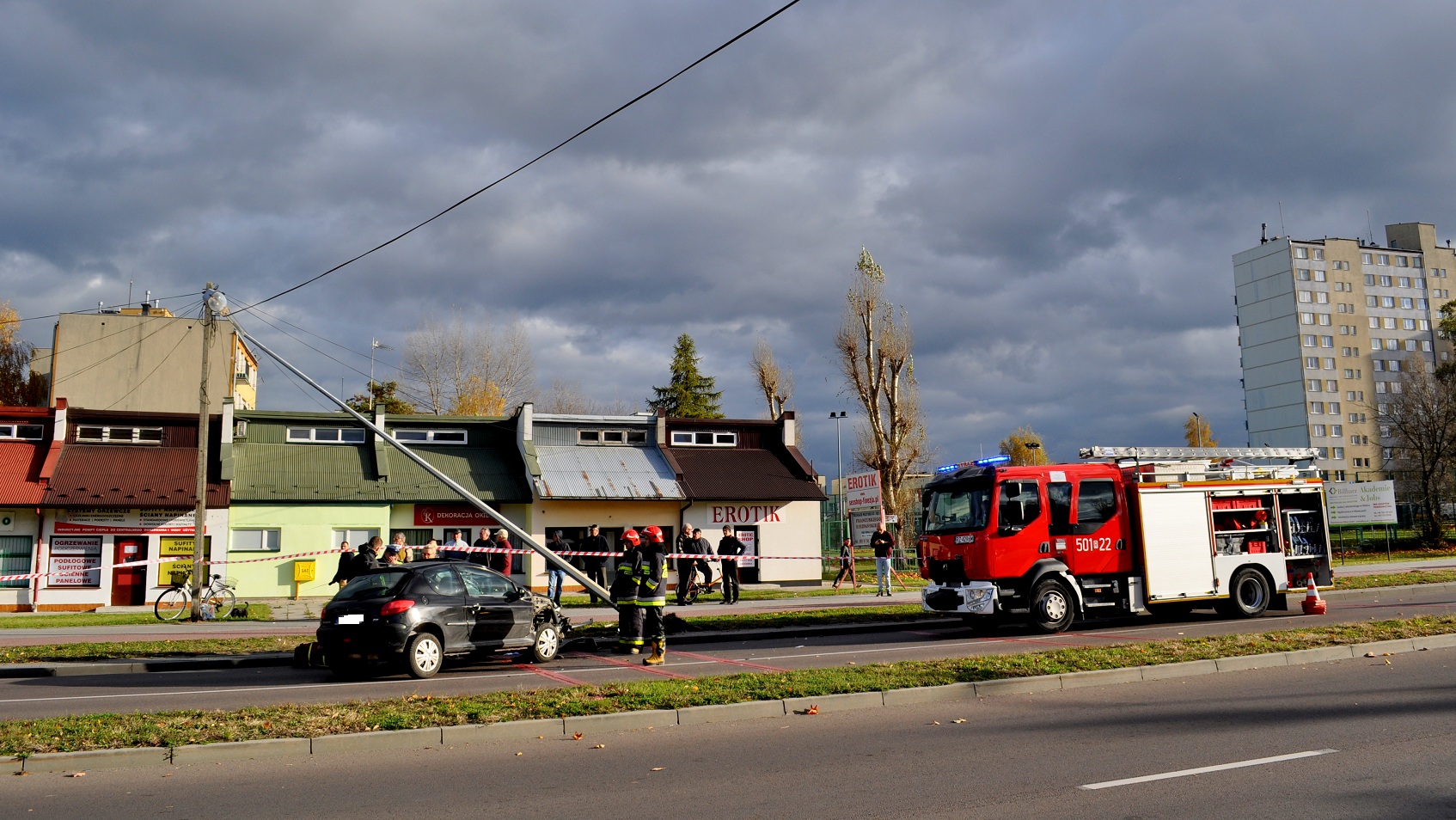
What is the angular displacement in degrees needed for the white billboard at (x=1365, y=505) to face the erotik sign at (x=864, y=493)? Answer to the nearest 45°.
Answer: approximately 45° to its right

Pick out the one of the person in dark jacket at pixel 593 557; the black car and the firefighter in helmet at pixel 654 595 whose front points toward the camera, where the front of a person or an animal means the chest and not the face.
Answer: the person in dark jacket

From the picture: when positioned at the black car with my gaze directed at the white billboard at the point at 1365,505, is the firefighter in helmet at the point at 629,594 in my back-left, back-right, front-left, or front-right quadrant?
front-right

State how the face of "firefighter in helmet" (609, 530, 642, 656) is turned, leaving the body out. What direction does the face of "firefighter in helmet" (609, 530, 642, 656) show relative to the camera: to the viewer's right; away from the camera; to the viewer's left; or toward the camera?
to the viewer's left

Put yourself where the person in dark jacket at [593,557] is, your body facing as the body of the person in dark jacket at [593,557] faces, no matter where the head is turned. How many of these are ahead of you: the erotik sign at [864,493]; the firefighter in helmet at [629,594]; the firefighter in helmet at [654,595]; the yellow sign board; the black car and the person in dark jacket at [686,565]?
3

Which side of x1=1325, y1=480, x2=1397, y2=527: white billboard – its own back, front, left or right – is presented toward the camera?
front

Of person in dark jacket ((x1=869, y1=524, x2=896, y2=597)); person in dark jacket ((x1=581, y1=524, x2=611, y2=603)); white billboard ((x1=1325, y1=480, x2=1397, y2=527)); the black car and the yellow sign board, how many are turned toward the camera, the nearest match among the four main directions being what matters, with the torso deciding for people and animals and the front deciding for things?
4

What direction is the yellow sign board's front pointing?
toward the camera

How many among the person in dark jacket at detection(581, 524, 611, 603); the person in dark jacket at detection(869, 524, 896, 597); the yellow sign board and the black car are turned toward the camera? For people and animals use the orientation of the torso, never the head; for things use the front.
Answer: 3
